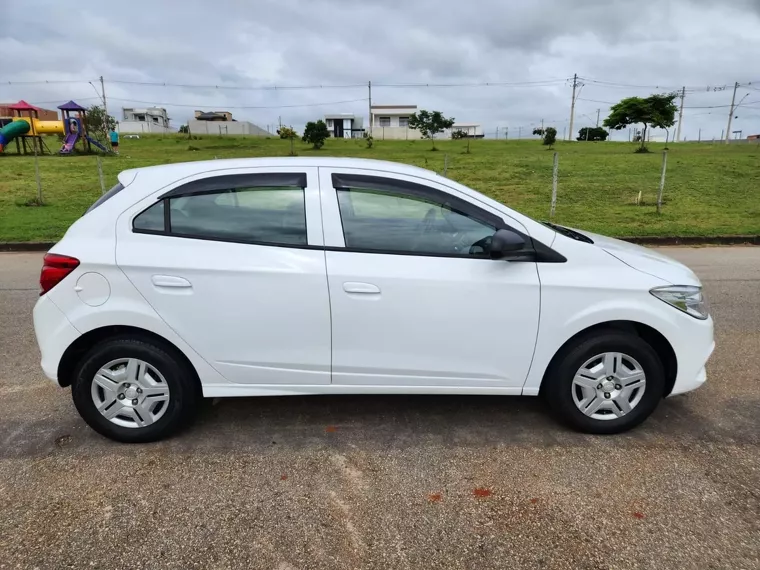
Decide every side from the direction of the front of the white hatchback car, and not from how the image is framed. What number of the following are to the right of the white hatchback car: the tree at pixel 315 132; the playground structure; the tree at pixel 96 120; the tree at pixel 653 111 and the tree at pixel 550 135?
0

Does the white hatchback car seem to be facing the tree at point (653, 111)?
no

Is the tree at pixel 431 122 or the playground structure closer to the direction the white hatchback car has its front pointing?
the tree

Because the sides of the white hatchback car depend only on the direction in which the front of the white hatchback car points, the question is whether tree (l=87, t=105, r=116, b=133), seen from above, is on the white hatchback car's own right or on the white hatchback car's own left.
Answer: on the white hatchback car's own left

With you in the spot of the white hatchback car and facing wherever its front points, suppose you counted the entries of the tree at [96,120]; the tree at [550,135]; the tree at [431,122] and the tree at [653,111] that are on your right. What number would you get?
0

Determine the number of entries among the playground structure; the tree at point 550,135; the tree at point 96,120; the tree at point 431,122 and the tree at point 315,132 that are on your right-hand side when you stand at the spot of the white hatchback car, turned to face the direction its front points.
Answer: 0

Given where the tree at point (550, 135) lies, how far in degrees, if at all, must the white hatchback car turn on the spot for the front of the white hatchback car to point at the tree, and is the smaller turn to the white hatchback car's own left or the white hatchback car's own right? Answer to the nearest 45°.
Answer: approximately 90° to the white hatchback car's own left

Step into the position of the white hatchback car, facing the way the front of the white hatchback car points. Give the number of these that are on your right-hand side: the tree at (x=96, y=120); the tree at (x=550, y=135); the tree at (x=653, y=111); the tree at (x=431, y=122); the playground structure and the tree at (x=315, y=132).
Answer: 0

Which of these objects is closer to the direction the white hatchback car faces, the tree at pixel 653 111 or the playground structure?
the tree

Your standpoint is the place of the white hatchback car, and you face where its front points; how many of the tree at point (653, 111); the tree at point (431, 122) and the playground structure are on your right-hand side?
0

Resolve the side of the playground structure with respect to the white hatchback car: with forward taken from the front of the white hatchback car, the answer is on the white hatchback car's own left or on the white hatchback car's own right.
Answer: on the white hatchback car's own left

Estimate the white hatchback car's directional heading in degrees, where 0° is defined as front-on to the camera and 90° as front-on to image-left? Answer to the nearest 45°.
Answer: approximately 270°

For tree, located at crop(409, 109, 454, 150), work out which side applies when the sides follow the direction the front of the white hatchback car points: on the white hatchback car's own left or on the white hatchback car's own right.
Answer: on the white hatchback car's own left

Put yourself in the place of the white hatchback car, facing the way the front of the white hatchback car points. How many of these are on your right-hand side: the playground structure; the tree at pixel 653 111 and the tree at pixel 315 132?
0

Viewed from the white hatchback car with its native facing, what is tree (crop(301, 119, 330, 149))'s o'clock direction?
The tree is roughly at 9 o'clock from the white hatchback car.

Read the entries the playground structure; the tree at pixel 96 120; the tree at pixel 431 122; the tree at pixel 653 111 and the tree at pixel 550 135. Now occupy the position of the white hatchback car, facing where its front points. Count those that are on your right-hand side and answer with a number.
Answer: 0

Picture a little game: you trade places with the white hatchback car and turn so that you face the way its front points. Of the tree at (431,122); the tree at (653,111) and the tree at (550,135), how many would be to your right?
0
